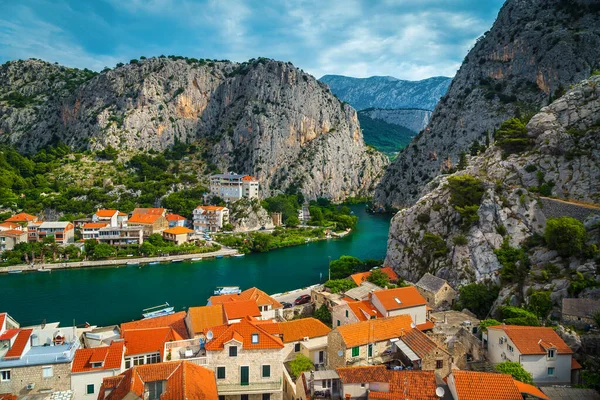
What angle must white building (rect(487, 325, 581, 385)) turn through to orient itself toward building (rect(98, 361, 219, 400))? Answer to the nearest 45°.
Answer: approximately 90° to its right

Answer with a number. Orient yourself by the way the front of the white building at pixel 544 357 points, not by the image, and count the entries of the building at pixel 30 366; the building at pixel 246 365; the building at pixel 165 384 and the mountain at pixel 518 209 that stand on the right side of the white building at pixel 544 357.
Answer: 3

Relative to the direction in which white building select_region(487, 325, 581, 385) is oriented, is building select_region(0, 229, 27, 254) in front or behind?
behind

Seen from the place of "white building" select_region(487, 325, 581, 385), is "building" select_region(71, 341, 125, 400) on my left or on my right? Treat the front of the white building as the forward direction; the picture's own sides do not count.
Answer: on my right

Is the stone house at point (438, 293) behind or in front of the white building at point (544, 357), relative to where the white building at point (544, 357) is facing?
behind

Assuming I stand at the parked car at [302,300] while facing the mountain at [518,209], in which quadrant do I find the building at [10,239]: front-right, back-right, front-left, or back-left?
back-left

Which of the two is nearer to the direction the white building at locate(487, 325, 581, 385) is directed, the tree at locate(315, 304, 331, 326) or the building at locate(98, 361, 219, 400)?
the building

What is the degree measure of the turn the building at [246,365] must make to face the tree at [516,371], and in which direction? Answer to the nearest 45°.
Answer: approximately 90° to its left

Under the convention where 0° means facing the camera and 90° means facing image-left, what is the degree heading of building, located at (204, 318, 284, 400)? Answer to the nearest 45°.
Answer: approximately 0°

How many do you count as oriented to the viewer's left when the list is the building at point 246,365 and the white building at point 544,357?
0

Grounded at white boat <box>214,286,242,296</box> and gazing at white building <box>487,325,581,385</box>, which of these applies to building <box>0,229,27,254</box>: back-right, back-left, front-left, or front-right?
back-right

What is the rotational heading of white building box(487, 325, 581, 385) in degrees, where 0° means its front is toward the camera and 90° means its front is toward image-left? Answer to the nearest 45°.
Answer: approximately 315°

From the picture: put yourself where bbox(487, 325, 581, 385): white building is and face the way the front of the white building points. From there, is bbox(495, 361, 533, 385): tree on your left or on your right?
on your right

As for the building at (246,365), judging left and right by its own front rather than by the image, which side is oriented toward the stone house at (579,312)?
left

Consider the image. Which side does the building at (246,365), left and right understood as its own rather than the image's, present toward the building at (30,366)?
right

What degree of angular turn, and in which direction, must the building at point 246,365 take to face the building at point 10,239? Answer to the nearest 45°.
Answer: approximately 135° to its right
